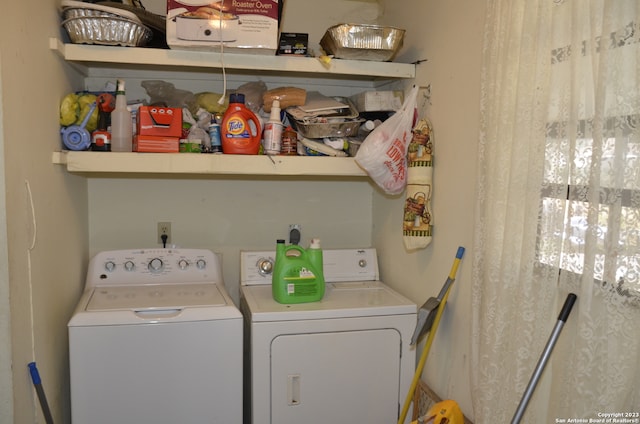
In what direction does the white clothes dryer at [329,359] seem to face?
toward the camera

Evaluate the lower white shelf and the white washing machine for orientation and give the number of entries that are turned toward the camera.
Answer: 2

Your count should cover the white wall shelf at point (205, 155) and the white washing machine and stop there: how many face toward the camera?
2

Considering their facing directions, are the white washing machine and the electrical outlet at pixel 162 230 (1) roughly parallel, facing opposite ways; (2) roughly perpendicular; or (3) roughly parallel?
roughly parallel

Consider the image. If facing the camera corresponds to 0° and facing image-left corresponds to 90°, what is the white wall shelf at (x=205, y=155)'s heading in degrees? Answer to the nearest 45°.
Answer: approximately 0°

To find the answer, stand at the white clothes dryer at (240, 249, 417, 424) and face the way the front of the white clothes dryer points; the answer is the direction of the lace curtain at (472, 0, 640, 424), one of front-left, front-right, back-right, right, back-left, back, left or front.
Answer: front-left

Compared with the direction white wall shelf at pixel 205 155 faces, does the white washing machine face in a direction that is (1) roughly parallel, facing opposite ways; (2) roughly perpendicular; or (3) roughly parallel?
roughly parallel

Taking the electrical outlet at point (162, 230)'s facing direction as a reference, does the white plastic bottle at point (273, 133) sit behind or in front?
in front

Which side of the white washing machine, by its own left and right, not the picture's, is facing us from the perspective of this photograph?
front

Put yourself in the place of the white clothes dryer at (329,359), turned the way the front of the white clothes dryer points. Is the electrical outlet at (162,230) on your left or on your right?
on your right

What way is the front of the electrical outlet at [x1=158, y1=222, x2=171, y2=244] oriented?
toward the camera
